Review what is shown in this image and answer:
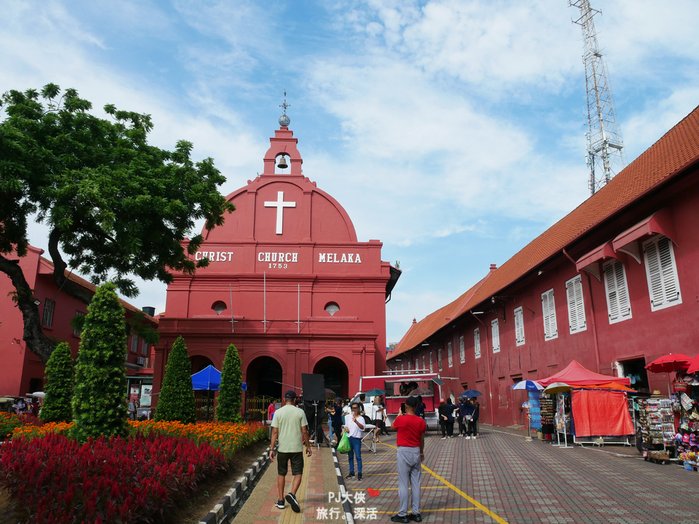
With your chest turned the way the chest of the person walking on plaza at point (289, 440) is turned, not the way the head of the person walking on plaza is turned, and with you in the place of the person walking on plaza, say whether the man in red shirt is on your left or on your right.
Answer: on your right

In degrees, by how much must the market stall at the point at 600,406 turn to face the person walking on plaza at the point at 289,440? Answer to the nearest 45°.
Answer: approximately 45° to its left

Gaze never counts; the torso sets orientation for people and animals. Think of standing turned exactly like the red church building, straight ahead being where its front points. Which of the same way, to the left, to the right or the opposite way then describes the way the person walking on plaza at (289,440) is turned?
the opposite way

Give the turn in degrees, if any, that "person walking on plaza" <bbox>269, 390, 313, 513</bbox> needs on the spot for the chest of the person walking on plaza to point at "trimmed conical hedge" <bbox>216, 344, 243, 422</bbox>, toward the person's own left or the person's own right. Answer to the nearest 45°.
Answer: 0° — they already face it

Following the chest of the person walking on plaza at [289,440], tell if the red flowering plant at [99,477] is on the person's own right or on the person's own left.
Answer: on the person's own left

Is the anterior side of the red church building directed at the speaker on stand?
yes

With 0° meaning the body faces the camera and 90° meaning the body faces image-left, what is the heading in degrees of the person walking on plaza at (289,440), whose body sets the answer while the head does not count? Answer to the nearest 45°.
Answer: approximately 180°

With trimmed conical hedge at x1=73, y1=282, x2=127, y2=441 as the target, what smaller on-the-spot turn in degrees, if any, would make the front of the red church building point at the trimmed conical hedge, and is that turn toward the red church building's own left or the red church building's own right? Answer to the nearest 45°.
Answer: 0° — it already faces it

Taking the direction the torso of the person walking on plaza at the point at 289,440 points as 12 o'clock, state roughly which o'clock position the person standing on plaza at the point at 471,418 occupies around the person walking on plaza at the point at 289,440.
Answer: the person standing on plaza at the point at 471,418 is roughly at 1 o'clock from the person walking on plaza at the point at 289,440.

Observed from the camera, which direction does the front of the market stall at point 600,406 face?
facing to the left of the viewer

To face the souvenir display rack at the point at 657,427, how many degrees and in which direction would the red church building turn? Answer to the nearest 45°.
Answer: approximately 45° to its left

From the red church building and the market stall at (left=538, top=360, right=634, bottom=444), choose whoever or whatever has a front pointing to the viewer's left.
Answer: the market stall
